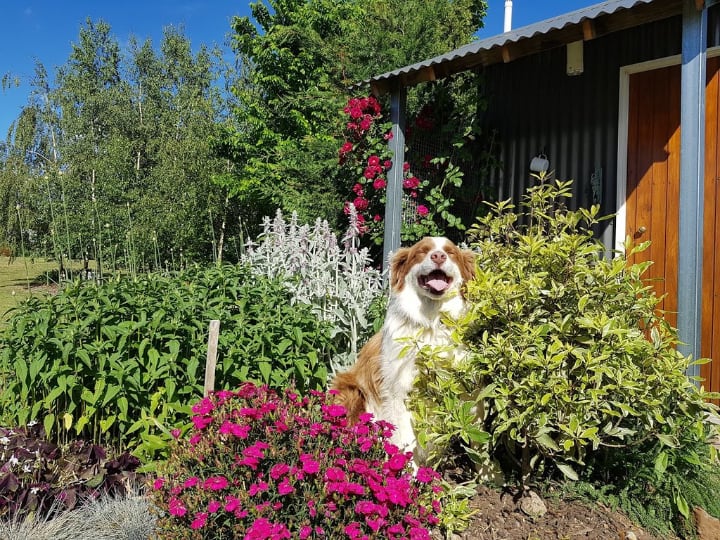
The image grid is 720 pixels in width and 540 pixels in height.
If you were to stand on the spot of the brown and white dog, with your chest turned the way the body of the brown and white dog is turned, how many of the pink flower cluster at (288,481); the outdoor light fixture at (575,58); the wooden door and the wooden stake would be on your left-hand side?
2

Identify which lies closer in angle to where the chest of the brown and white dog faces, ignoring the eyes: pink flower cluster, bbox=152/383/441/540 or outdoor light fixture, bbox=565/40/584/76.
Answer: the pink flower cluster

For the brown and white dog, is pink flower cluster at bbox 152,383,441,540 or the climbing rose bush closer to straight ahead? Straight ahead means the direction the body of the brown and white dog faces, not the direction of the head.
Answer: the pink flower cluster

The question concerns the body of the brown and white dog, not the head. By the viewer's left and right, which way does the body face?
facing the viewer and to the right of the viewer

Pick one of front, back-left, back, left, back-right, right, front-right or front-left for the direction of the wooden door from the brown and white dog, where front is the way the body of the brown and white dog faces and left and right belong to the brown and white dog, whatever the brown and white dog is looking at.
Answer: left

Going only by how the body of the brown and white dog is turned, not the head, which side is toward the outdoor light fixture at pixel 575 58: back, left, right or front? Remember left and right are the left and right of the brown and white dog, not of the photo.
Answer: left

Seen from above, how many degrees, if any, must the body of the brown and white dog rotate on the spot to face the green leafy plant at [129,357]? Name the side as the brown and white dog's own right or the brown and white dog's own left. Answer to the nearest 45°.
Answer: approximately 135° to the brown and white dog's own right

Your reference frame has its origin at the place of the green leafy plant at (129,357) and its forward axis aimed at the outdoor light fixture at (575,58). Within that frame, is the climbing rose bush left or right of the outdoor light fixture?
left

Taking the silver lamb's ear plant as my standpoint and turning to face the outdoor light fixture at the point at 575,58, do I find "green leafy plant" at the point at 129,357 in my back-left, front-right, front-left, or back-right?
back-right

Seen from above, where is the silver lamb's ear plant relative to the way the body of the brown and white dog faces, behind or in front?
behind

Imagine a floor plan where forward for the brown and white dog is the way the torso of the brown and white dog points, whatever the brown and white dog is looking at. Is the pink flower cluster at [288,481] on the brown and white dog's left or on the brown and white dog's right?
on the brown and white dog's right
